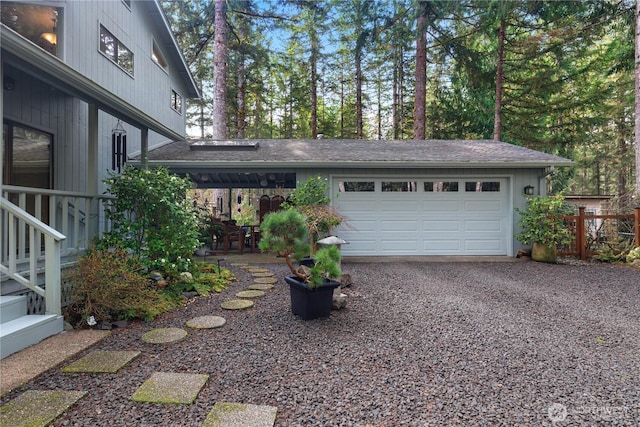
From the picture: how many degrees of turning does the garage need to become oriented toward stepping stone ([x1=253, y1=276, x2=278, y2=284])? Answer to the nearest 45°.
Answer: approximately 45° to its right

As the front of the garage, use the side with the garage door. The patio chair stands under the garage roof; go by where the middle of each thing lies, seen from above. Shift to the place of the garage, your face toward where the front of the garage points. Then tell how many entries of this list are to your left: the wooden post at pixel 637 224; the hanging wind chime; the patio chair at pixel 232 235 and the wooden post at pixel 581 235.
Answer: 2

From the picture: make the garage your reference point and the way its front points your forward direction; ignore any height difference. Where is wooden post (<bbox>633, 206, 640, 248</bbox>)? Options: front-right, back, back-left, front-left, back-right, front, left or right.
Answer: left

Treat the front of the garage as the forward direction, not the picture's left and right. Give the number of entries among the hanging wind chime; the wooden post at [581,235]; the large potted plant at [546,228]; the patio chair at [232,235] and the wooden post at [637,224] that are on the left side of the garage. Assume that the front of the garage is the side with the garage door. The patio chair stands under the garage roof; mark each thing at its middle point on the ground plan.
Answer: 3

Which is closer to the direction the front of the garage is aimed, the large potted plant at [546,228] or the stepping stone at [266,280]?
the stepping stone

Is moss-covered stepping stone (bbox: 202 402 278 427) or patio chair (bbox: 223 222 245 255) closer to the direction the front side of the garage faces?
the moss-covered stepping stone

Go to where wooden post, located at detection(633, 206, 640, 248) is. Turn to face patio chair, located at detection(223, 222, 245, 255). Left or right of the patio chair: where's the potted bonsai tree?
left

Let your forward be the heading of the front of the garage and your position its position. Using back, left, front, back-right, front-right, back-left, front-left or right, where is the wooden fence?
left

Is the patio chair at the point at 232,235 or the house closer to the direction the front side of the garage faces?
the house

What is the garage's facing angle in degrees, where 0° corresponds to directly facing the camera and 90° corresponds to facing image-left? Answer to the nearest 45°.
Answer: approximately 0°

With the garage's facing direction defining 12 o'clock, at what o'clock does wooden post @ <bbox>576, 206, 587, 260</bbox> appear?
The wooden post is roughly at 9 o'clock from the garage.

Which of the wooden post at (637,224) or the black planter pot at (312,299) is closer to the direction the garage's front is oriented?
the black planter pot

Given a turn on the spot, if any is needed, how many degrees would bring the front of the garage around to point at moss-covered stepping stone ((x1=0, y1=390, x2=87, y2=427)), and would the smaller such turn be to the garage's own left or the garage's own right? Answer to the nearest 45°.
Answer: approximately 45° to the garage's own right

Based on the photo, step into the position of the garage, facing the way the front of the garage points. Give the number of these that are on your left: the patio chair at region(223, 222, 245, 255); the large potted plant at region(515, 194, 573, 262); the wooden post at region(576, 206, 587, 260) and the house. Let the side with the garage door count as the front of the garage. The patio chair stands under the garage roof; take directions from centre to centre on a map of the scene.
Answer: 2
